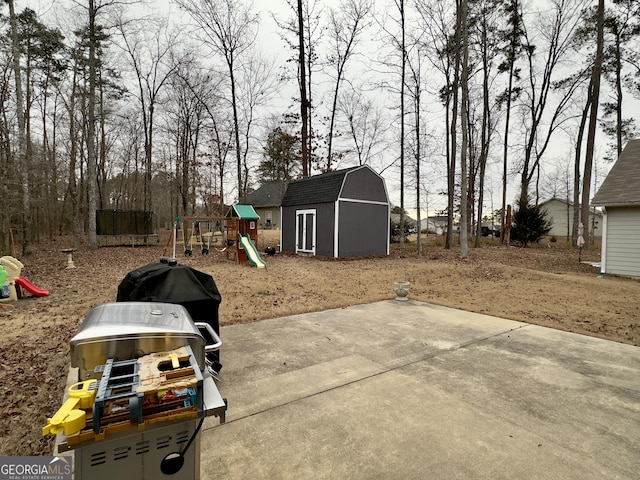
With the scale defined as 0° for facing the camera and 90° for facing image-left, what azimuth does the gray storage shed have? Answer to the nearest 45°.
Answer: approximately 45°

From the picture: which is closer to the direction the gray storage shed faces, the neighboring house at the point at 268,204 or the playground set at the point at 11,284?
the playground set

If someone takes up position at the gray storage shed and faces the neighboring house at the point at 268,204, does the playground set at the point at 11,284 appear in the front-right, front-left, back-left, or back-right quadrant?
back-left

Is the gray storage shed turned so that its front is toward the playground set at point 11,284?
yes

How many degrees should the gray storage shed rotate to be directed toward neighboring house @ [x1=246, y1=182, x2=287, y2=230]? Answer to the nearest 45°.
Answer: approximately 135° to its right

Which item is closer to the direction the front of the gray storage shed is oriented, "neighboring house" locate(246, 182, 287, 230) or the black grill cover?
the black grill cover

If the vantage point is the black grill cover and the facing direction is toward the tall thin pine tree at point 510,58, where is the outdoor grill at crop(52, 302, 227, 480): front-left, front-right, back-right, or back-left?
back-right

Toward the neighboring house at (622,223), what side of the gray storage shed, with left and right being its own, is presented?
left

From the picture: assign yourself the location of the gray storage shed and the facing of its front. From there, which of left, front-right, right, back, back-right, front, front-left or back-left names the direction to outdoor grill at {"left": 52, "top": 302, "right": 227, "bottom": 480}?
front-left

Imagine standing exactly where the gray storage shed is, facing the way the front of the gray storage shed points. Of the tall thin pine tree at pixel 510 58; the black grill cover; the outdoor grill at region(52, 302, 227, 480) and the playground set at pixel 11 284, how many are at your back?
1

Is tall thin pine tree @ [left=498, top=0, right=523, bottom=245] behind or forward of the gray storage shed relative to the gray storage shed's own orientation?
behind

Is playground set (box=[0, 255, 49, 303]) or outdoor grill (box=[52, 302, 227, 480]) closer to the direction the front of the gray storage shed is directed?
the playground set
